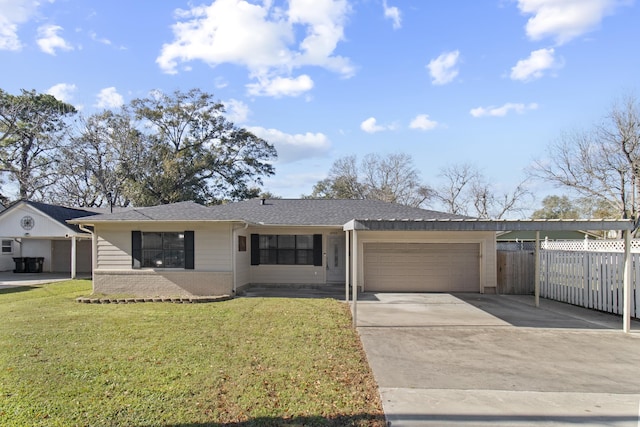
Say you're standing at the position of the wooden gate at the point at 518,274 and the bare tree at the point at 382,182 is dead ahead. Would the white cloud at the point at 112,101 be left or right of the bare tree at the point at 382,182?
left

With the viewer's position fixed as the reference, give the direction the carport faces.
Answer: facing the viewer

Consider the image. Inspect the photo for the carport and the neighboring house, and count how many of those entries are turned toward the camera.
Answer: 2

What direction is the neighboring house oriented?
toward the camera

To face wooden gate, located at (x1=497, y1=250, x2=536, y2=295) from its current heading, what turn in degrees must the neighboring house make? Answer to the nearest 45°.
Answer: approximately 45° to its left

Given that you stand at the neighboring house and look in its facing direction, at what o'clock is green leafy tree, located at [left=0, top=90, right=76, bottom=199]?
The green leafy tree is roughly at 6 o'clock from the neighboring house.

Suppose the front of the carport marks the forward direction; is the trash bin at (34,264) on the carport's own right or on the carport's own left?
on the carport's own right
